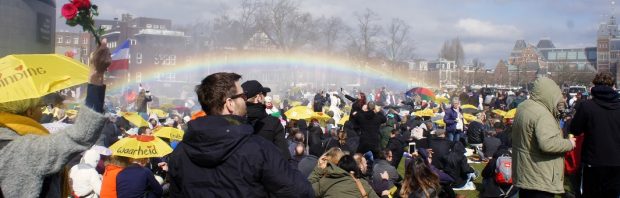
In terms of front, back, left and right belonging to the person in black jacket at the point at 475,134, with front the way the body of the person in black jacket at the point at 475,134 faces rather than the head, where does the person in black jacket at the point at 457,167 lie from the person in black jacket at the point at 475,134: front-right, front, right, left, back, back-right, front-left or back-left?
back

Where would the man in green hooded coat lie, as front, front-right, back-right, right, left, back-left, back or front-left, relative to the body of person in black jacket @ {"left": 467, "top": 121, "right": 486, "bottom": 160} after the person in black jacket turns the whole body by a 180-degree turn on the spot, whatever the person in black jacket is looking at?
front

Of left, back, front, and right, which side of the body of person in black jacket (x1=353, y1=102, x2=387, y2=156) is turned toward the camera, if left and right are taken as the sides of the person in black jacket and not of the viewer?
back

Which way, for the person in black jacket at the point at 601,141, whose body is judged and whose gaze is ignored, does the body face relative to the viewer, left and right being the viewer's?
facing away from the viewer

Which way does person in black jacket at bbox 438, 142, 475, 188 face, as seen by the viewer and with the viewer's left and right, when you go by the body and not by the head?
facing away from the viewer and to the right of the viewer

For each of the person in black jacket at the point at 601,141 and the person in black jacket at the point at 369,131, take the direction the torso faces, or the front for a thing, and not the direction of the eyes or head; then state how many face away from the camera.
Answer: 2

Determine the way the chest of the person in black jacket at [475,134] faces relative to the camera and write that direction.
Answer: away from the camera

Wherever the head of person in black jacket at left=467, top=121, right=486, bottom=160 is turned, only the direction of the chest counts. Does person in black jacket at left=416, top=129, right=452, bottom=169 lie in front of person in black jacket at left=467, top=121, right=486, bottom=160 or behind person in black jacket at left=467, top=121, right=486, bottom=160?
behind

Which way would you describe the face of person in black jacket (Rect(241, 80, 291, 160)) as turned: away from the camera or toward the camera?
away from the camera
